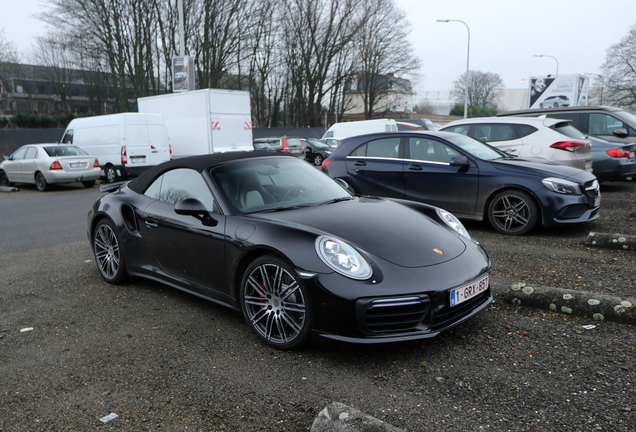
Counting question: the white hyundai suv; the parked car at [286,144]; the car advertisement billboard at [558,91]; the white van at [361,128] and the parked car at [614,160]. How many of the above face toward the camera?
1

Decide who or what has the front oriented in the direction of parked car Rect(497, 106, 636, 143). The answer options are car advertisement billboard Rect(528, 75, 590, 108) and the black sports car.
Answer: the car advertisement billboard

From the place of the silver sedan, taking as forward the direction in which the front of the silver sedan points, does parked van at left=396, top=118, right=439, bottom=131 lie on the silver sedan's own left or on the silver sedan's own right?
on the silver sedan's own right

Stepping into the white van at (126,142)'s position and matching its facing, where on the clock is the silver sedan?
The silver sedan is roughly at 10 o'clock from the white van.

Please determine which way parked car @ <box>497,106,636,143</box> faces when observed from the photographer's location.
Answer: facing the viewer and to the right of the viewer

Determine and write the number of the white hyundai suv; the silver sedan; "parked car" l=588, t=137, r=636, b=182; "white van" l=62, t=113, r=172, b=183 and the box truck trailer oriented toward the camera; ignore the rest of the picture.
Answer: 0

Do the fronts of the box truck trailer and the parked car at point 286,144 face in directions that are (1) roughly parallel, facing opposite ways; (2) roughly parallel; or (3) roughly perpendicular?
roughly parallel

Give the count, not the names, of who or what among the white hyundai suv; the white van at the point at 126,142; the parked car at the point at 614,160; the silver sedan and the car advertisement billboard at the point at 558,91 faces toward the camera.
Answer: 1

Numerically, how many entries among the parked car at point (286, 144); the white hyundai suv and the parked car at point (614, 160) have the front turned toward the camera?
0

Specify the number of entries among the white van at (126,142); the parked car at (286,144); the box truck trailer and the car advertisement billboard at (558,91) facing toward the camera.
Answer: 1

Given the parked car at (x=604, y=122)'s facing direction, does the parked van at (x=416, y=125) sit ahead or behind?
behind

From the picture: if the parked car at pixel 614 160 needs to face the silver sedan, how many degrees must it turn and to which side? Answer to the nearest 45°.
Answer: approximately 45° to its left

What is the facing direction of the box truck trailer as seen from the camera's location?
facing away from the viewer and to the left of the viewer

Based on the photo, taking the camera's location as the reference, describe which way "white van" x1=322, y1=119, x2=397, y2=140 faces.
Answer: facing away from the viewer and to the left of the viewer

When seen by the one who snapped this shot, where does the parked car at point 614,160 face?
facing away from the viewer and to the left of the viewer

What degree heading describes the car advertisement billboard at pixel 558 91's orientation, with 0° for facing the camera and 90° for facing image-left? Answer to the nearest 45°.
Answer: approximately 0°

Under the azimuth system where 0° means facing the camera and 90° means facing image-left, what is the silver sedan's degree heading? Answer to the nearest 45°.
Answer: approximately 135°

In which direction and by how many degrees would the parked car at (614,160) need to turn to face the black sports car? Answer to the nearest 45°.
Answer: approximately 135° to its left

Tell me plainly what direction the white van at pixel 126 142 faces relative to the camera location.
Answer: facing away from the viewer and to the left of the viewer
